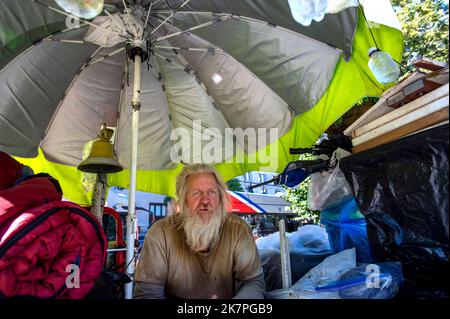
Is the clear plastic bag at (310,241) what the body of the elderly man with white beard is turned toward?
no

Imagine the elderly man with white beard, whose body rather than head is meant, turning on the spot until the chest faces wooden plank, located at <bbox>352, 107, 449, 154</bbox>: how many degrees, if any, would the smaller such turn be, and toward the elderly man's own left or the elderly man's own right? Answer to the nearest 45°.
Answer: approximately 45° to the elderly man's own left

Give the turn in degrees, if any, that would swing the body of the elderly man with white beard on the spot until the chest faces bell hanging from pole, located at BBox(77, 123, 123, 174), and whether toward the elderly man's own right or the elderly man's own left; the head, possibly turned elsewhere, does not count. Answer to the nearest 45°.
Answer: approximately 135° to the elderly man's own right

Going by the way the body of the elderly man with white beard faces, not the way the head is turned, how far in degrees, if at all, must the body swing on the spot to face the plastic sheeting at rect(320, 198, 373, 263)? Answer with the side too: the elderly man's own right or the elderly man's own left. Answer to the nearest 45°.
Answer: approximately 90° to the elderly man's own left

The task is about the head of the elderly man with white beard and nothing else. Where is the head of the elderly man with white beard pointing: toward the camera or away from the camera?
toward the camera

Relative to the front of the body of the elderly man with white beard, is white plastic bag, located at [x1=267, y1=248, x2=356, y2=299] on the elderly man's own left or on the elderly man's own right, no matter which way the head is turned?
on the elderly man's own left

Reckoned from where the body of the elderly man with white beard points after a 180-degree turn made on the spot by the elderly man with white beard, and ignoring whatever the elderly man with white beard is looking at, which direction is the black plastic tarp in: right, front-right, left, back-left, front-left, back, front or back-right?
back-right

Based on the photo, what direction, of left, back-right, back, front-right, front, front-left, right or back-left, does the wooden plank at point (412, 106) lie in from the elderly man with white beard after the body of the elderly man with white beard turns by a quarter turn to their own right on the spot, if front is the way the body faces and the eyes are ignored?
back-left

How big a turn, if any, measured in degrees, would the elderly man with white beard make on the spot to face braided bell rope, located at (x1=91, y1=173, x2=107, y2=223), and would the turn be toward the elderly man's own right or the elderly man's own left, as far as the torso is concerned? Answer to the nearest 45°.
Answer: approximately 135° to the elderly man's own right

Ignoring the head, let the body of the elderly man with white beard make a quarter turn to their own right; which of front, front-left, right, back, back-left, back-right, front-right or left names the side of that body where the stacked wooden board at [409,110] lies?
back-left

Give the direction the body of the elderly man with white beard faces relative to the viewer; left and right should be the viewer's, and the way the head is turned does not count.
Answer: facing the viewer

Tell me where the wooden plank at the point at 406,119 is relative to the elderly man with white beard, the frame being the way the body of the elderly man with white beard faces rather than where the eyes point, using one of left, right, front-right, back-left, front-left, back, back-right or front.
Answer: front-left

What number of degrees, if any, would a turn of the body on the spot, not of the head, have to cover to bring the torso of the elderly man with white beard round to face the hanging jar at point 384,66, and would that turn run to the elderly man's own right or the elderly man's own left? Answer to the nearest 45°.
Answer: approximately 90° to the elderly man's own left
